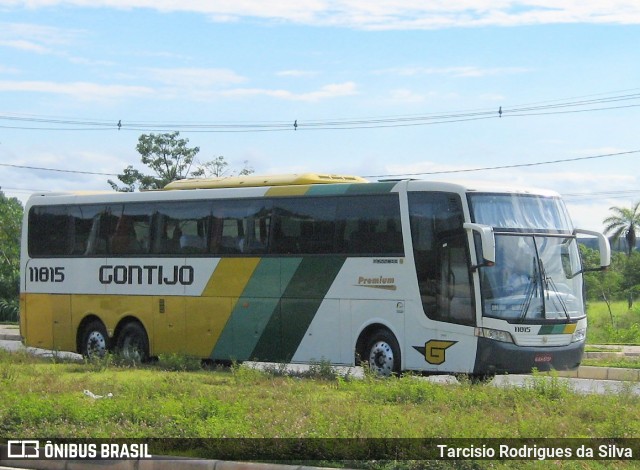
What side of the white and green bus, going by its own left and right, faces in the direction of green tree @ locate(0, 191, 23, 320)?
back

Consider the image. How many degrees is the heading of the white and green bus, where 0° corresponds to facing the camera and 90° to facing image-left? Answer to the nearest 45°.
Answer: approximately 315°
